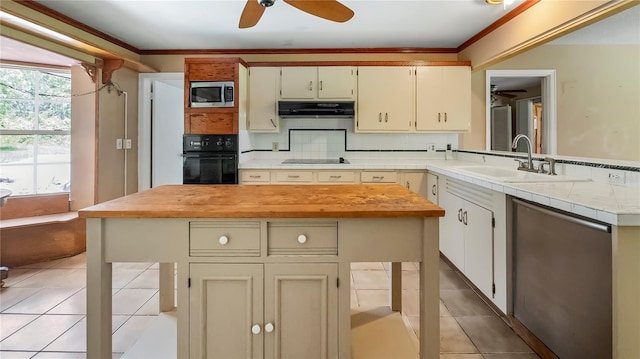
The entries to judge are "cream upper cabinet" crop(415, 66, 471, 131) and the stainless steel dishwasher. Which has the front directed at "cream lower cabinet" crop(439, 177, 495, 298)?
the cream upper cabinet

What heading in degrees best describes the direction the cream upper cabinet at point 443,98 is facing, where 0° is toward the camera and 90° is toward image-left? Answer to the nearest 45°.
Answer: approximately 0°

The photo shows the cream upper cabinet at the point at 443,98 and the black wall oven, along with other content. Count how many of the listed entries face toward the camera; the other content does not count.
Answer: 2

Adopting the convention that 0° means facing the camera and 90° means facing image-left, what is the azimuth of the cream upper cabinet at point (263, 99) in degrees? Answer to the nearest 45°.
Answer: approximately 0°
